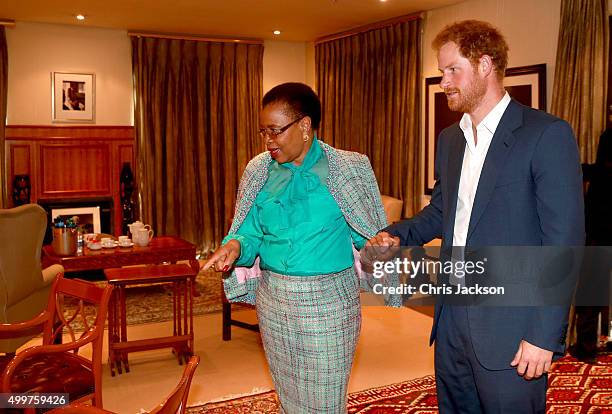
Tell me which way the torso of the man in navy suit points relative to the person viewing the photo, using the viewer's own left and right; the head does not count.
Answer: facing the viewer and to the left of the viewer

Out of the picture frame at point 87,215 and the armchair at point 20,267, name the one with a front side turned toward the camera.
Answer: the picture frame

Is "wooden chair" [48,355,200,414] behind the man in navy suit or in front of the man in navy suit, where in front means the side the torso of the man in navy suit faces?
in front

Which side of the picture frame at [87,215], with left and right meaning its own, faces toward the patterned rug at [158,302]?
front

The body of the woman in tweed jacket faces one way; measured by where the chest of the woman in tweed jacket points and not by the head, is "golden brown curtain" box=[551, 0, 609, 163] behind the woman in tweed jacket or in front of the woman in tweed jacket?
behind

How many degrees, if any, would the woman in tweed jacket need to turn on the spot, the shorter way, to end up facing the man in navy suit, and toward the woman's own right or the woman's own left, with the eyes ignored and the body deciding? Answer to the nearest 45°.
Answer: approximately 90° to the woman's own left

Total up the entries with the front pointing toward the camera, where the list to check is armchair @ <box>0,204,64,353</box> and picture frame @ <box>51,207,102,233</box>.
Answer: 1

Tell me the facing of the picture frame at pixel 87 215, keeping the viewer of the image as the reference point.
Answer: facing the viewer

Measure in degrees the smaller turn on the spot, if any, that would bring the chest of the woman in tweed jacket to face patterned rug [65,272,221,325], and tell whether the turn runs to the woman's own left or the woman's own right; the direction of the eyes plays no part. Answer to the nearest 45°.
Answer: approximately 135° to the woman's own right

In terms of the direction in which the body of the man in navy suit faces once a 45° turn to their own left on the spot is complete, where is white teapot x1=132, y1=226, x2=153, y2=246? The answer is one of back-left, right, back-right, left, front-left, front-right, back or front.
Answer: back-right
